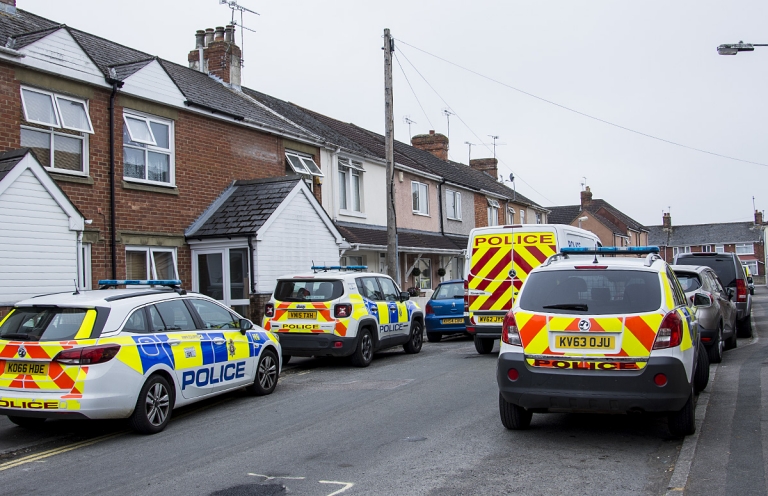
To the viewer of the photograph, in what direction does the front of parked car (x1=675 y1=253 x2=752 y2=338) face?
facing away from the viewer

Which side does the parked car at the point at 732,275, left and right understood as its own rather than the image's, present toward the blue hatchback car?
left

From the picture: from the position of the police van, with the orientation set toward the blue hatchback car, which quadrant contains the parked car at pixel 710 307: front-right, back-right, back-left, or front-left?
back-right

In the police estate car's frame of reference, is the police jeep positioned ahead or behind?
ahead

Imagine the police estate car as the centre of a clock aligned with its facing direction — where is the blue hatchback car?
The blue hatchback car is roughly at 12 o'clock from the police estate car.

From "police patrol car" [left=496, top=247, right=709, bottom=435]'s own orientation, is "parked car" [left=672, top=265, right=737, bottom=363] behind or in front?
in front

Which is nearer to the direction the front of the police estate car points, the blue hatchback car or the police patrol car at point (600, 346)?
the blue hatchback car

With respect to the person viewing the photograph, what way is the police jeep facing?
facing away from the viewer and to the right of the viewer

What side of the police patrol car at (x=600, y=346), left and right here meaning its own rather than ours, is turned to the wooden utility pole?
front

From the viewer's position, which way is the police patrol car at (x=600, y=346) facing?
facing away from the viewer
